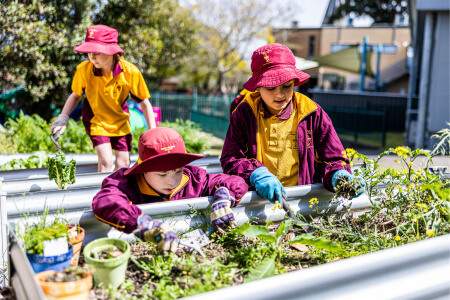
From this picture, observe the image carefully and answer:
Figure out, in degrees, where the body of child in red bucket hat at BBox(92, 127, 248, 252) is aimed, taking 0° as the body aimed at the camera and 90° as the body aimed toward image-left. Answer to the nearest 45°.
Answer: approximately 315°

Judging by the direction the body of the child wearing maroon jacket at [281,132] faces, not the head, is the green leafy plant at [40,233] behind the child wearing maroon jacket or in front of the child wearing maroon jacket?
in front

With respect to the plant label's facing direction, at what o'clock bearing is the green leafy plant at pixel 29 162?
The green leafy plant is roughly at 6 o'clock from the plant label.

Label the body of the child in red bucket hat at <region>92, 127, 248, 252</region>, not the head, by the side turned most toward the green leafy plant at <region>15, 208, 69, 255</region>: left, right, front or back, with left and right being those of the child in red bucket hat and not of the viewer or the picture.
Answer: right

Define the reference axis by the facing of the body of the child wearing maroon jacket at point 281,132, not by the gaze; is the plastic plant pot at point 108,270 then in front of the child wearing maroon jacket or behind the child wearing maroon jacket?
in front

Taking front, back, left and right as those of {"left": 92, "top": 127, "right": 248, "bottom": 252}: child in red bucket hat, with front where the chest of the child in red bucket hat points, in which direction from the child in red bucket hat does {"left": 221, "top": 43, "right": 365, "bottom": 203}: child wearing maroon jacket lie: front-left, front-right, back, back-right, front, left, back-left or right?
left

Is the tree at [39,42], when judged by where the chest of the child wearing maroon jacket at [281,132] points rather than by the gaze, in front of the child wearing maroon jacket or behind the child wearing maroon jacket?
behind

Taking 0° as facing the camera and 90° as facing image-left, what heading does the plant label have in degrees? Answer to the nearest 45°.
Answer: approximately 0°

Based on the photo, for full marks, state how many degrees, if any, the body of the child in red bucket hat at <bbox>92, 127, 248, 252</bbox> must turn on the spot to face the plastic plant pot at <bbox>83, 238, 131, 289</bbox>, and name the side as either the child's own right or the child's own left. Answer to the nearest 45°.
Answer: approximately 45° to the child's own right

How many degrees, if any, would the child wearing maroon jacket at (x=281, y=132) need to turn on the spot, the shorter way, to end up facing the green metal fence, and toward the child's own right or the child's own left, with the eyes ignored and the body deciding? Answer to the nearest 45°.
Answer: approximately 180°

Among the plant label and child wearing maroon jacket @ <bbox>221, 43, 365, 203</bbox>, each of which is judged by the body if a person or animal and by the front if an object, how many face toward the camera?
2

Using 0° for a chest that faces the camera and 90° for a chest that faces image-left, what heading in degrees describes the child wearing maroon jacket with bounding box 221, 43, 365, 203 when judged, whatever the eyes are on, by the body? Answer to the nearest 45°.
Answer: approximately 0°
